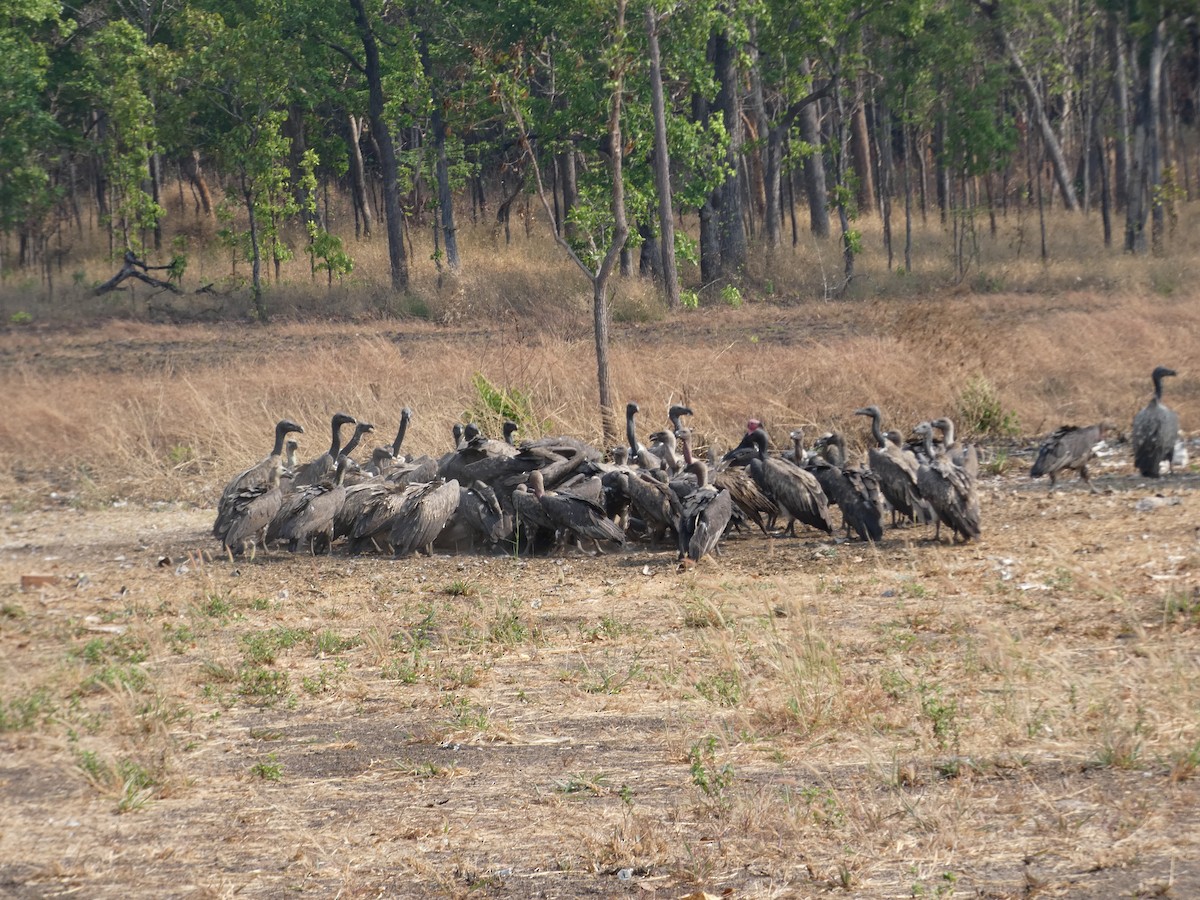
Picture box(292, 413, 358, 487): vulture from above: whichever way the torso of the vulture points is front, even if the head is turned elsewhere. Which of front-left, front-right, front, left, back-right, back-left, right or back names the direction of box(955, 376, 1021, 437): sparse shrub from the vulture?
front

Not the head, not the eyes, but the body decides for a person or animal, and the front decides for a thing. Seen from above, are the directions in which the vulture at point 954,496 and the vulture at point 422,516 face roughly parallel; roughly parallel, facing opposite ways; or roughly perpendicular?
roughly perpendicular

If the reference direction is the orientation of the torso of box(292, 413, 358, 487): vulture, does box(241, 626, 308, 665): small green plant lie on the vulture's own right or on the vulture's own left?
on the vulture's own right

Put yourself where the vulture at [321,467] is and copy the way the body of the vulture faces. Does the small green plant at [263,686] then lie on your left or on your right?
on your right

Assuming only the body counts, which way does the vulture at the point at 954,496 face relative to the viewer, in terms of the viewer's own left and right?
facing away from the viewer and to the left of the viewer

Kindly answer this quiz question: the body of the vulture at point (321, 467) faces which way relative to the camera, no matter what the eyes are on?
to the viewer's right

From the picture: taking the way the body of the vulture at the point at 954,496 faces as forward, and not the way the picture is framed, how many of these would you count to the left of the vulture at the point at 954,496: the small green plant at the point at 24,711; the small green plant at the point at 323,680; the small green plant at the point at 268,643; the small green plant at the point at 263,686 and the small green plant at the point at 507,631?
5

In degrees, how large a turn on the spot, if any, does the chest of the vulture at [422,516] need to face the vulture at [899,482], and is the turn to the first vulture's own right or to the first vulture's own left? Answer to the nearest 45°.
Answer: approximately 45° to the first vulture's own right

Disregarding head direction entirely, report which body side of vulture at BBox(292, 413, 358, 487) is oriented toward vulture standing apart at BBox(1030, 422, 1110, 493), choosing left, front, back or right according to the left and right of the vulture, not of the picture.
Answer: front

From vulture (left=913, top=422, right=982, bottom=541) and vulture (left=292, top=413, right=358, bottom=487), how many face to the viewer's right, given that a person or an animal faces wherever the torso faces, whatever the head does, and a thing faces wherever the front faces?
1

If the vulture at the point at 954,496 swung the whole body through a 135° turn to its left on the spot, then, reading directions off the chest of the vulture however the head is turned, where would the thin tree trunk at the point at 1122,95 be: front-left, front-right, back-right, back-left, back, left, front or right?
back

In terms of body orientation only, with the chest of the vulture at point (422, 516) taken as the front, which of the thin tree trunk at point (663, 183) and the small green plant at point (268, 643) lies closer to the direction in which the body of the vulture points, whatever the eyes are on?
the thin tree trunk

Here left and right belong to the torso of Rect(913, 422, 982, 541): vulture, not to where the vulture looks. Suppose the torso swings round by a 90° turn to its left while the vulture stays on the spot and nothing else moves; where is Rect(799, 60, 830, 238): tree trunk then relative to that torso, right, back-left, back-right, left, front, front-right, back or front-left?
back-right

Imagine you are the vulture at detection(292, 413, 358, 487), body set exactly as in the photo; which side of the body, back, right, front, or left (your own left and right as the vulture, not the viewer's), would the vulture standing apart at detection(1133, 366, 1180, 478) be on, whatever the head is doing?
front
